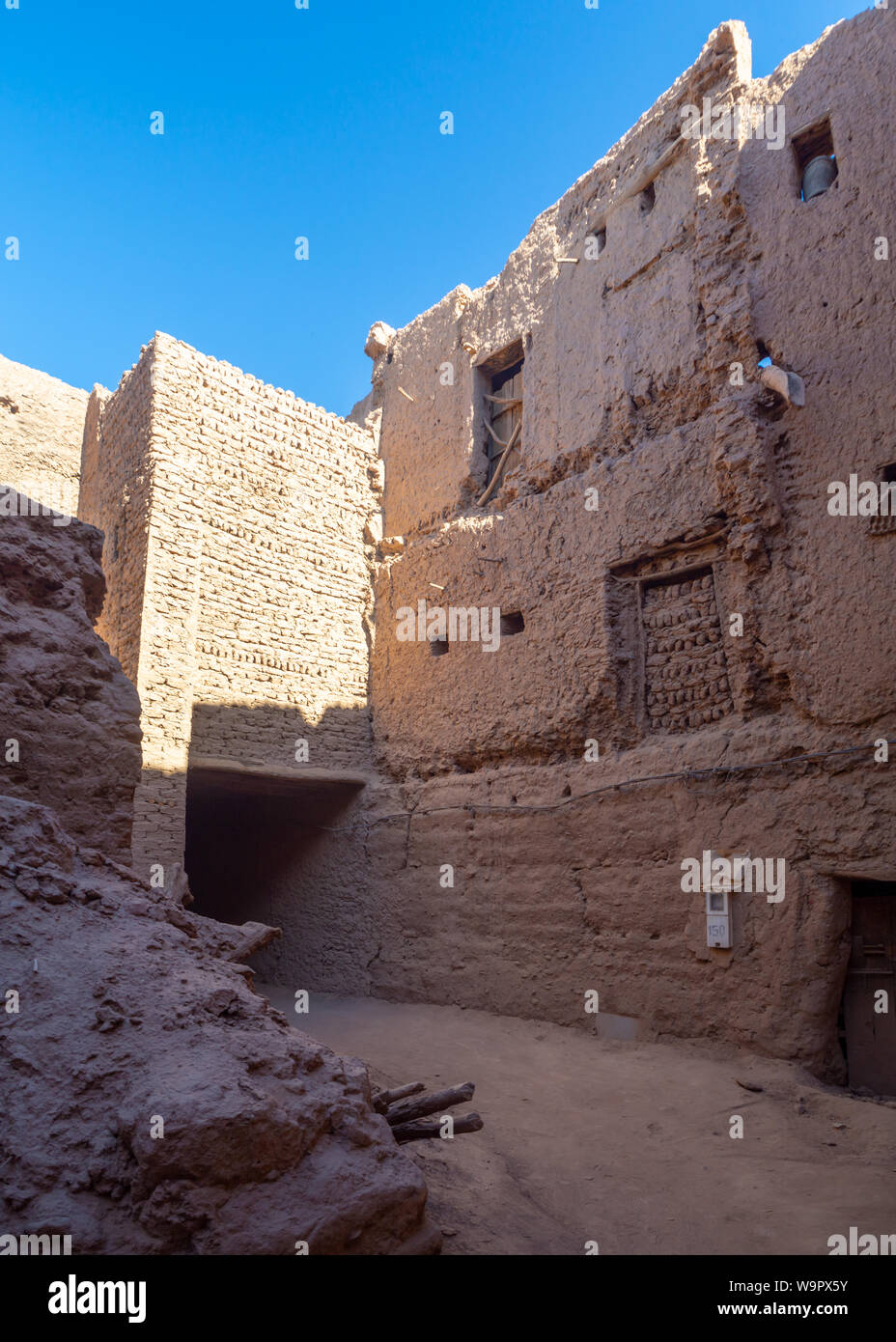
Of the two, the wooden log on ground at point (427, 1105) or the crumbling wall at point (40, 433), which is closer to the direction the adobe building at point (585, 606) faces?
the wooden log on ground

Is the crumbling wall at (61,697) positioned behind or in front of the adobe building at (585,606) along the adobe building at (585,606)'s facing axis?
in front

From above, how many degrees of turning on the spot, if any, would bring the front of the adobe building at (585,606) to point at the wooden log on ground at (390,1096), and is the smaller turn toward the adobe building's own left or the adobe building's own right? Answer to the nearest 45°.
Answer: approximately 45° to the adobe building's own left

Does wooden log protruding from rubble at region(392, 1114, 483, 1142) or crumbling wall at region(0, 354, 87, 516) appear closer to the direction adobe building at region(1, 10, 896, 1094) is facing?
the wooden log protruding from rubble

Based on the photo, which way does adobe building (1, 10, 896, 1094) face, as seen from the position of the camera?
facing the viewer and to the left of the viewer

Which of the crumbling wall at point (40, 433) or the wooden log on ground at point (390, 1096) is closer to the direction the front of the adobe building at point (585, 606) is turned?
the wooden log on ground

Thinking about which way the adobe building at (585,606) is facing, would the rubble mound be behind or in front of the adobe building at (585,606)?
in front

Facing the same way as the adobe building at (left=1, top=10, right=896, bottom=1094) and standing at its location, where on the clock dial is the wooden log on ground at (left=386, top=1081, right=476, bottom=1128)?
The wooden log on ground is roughly at 11 o'clock from the adobe building.

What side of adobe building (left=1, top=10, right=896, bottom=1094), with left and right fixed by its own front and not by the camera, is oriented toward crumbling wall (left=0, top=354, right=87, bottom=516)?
right

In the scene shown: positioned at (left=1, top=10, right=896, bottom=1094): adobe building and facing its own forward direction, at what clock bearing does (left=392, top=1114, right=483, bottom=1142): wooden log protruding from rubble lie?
The wooden log protruding from rubble is roughly at 11 o'clock from the adobe building.

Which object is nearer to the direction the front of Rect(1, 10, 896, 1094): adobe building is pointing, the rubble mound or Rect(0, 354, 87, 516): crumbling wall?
the rubble mound
